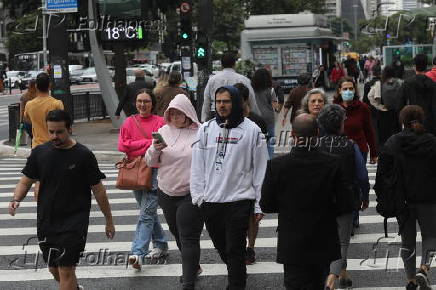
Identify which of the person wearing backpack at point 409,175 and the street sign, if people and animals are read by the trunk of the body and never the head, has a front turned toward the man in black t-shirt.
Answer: the street sign

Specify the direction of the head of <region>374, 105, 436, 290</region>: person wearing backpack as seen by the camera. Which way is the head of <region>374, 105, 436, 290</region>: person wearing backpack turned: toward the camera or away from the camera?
away from the camera

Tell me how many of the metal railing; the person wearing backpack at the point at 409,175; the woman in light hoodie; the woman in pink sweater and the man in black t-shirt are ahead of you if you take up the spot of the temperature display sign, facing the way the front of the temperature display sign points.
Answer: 4

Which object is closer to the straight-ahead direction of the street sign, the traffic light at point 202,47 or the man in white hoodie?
the man in white hoodie

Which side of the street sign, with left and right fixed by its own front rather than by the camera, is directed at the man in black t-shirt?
front

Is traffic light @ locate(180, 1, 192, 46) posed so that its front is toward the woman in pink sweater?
yes

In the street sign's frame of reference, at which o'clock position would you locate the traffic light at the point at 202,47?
The traffic light is roughly at 9 o'clock from the street sign.

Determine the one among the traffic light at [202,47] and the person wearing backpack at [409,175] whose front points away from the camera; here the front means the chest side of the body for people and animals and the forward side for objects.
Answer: the person wearing backpack

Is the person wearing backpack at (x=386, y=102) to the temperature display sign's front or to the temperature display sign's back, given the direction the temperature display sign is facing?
to the front

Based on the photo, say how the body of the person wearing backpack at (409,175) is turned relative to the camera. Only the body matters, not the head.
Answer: away from the camera

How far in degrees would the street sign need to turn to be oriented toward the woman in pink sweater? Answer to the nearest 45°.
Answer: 0° — it already faces them

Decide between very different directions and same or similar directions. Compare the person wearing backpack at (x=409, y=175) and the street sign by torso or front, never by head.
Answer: very different directions

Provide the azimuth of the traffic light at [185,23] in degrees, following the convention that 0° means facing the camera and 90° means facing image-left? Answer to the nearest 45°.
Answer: approximately 0°

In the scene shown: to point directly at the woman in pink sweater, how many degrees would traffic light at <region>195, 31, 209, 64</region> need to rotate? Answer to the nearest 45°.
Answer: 0° — it already faces them
